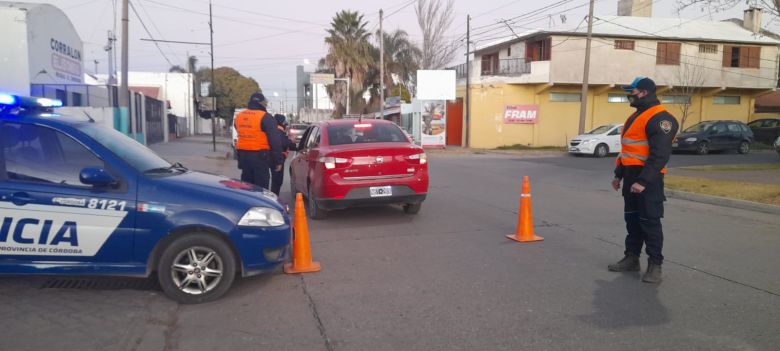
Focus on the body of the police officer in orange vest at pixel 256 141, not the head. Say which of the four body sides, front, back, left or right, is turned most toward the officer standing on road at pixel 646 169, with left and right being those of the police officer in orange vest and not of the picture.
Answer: right

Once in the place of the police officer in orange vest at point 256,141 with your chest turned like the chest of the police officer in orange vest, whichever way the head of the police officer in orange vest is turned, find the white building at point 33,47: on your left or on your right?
on your left

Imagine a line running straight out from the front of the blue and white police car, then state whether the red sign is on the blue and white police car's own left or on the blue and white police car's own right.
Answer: on the blue and white police car's own left

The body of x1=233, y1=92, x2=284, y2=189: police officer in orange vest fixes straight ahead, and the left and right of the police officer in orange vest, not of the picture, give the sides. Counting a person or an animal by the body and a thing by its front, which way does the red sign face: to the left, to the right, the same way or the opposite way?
the opposite way

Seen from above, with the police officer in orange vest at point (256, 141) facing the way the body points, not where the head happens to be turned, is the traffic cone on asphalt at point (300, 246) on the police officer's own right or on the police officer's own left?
on the police officer's own right

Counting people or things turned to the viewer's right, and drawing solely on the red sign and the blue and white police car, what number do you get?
1

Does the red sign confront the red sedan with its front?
yes

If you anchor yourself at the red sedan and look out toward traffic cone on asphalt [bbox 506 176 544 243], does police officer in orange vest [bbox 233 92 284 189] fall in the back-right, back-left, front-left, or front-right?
back-right

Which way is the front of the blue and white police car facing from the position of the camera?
facing to the right of the viewer

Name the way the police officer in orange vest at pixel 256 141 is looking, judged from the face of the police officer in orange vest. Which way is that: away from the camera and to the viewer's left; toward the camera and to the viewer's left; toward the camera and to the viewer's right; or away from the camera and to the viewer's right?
away from the camera and to the viewer's right

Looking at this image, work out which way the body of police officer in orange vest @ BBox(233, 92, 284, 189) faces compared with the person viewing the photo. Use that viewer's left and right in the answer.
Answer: facing away from the viewer and to the right of the viewer

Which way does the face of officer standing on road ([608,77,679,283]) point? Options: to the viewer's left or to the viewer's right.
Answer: to the viewer's left

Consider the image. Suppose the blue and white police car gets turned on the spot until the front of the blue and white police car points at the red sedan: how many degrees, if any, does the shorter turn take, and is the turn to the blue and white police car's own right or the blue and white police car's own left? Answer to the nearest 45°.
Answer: approximately 45° to the blue and white police car's own left
